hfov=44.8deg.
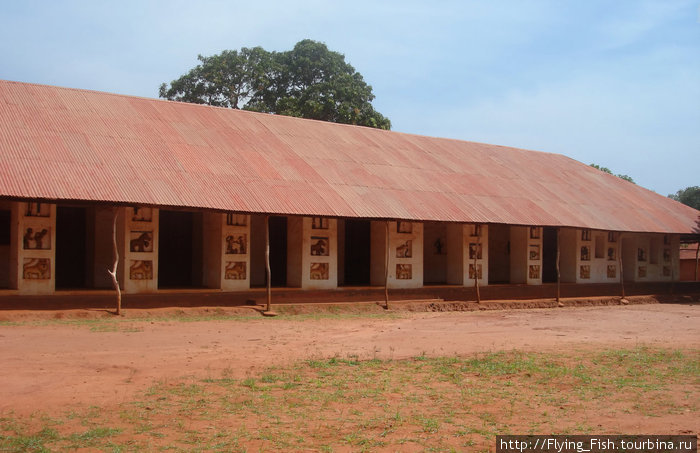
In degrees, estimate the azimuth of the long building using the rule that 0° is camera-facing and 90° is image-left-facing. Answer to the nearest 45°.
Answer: approximately 315°

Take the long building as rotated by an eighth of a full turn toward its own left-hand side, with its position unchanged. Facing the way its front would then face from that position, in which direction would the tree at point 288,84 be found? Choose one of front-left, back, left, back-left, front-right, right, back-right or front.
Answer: left
